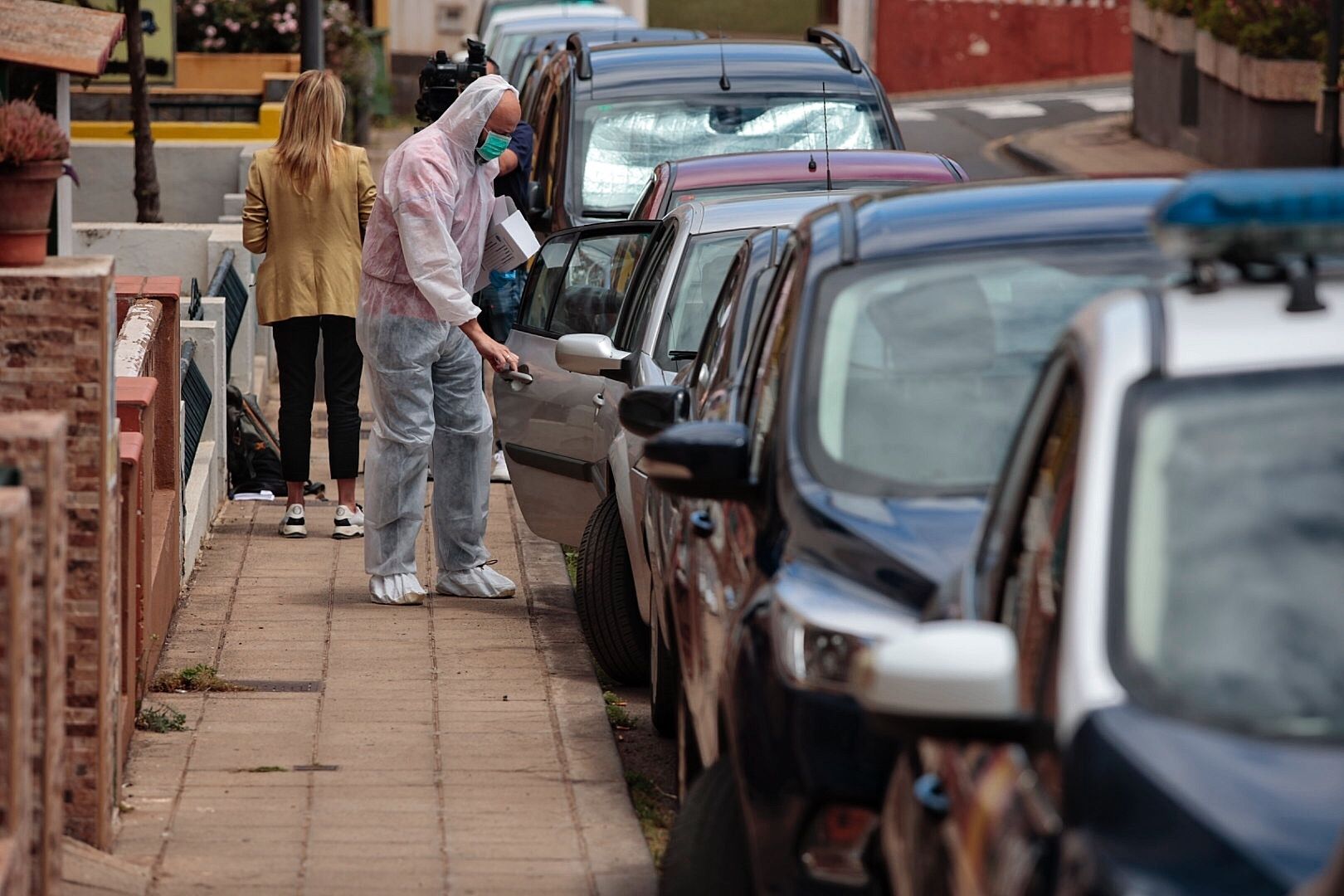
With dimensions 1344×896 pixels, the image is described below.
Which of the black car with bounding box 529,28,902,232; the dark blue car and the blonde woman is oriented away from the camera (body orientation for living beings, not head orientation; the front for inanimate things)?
the blonde woman

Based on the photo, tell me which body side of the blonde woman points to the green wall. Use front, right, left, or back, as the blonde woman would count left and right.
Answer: front

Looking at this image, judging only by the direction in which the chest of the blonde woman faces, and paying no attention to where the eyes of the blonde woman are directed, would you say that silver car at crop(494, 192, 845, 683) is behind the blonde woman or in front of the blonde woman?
behind

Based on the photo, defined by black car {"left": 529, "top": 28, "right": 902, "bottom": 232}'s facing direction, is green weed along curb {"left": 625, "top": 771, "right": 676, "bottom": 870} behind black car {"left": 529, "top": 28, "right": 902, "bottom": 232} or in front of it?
in front

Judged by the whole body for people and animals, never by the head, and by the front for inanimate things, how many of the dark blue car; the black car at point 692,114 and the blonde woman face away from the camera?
1

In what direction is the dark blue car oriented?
toward the camera

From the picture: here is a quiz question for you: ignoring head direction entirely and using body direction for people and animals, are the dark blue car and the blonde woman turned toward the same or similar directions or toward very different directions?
very different directions

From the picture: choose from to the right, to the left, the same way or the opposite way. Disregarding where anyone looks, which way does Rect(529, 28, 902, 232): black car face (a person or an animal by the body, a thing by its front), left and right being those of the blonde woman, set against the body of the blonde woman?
the opposite way

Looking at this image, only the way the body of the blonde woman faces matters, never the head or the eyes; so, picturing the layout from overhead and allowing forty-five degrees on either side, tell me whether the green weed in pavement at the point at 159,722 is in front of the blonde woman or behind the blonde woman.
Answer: behind

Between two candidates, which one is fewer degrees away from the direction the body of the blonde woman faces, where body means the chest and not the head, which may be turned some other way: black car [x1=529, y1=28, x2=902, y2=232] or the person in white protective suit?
the black car

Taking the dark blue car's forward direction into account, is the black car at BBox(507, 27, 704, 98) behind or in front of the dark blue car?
behind

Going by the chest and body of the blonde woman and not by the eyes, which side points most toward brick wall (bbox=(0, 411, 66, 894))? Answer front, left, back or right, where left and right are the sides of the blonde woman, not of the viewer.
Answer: back

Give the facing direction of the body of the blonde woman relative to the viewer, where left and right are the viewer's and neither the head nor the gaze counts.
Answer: facing away from the viewer

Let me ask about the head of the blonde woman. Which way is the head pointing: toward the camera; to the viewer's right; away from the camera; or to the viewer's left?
away from the camera
